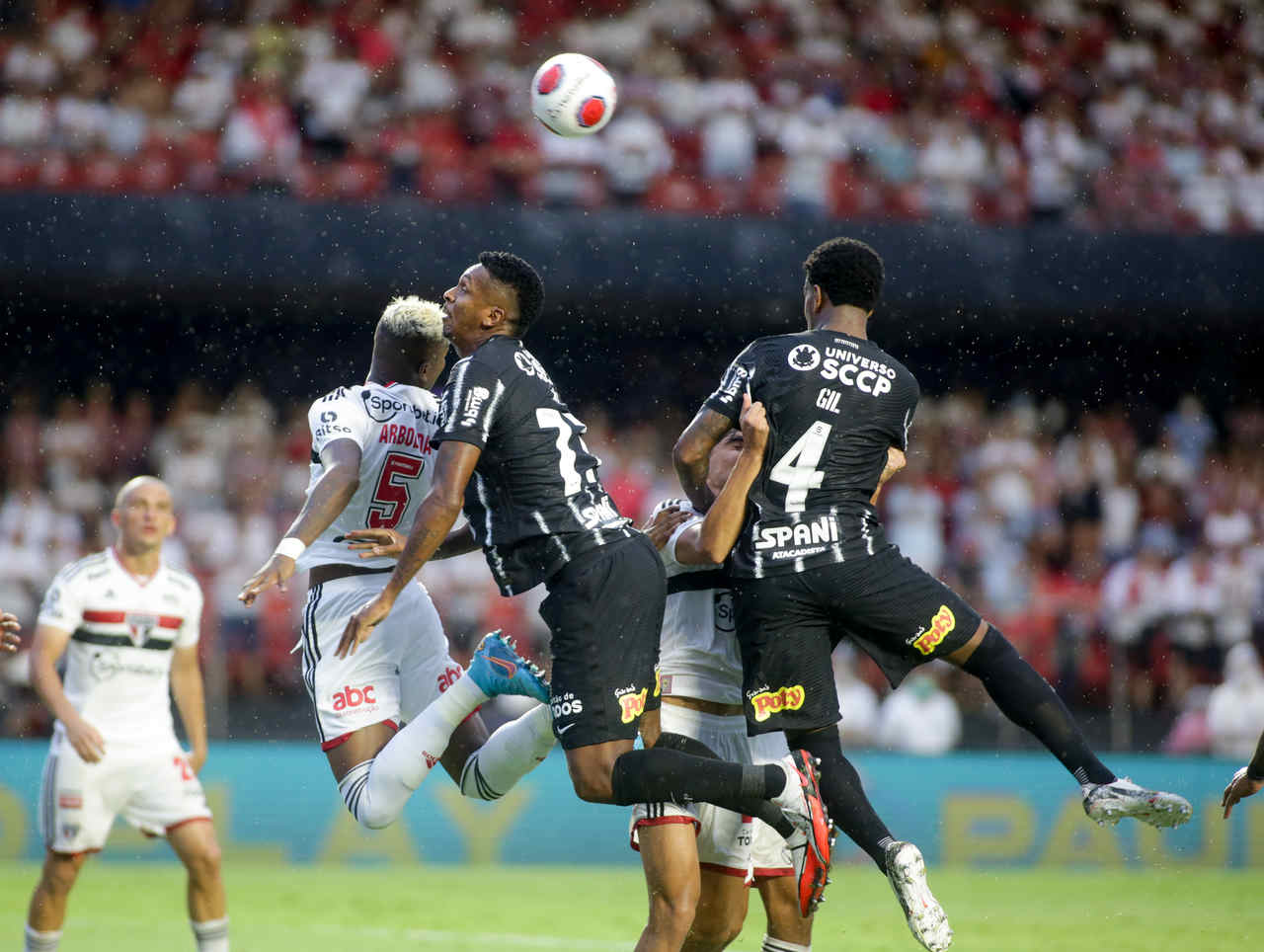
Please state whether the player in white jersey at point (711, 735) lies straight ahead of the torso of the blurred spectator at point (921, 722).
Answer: yes

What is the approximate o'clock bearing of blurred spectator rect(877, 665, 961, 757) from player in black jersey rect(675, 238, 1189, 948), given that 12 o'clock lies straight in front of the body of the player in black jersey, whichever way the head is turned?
The blurred spectator is roughly at 12 o'clock from the player in black jersey.

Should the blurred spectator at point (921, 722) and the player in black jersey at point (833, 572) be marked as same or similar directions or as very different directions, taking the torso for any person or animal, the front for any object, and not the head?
very different directions

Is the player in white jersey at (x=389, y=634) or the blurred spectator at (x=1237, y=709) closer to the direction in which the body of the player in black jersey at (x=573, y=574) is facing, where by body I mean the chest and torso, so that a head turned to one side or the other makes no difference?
the player in white jersey

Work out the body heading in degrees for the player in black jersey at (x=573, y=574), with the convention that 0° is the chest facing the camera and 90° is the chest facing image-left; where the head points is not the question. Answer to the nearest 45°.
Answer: approximately 90°

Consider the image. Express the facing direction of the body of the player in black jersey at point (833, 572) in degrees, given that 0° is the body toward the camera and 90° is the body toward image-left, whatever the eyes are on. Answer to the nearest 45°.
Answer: approximately 180°

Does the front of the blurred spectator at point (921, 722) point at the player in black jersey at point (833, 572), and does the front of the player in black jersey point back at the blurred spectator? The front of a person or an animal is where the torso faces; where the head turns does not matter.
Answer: yes

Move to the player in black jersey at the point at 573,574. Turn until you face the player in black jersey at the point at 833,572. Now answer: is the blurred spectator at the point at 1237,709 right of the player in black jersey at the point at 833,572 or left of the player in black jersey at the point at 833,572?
left

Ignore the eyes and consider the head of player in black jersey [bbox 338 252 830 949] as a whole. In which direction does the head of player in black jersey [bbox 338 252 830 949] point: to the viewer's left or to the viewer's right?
to the viewer's left

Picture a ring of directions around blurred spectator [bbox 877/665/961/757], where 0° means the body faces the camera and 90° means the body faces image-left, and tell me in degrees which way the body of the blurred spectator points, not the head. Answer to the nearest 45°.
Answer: approximately 0°
